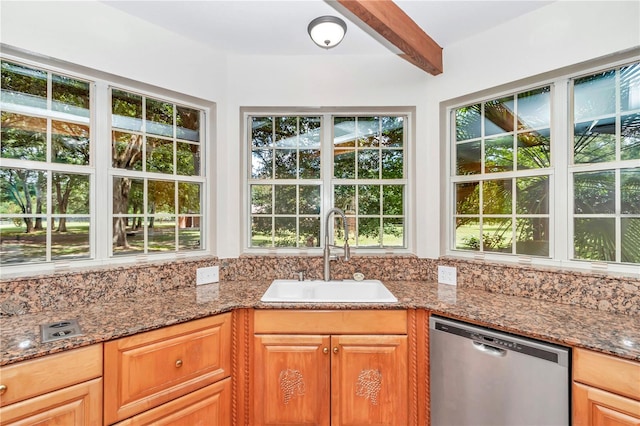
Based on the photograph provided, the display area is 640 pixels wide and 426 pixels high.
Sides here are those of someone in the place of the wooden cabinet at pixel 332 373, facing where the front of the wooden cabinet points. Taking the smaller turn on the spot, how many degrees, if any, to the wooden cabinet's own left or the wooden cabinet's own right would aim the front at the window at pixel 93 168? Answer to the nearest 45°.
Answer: approximately 90° to the wooden cabinet's own right

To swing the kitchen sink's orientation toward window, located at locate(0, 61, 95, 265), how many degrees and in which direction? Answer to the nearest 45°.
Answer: approximately 90° to its right

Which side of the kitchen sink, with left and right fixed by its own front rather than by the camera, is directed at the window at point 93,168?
right

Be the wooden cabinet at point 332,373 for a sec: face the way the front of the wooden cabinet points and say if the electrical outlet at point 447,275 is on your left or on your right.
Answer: on your left

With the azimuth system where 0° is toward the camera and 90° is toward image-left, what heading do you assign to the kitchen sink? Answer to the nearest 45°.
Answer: approximately 0°

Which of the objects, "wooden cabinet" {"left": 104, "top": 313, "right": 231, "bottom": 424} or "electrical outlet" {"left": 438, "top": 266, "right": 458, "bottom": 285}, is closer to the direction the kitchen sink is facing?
the wooden cabinet

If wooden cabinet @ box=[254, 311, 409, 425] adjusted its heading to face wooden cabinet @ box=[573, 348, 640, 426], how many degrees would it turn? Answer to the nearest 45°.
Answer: approximately 90° to its left
